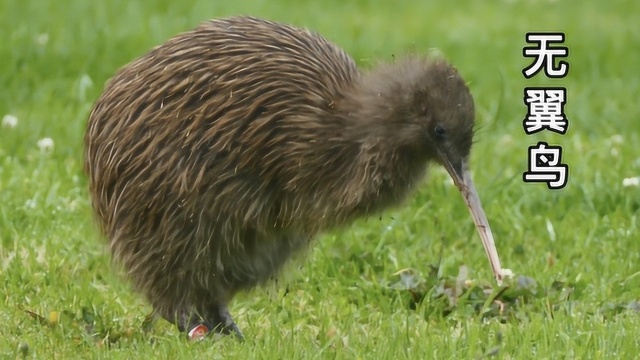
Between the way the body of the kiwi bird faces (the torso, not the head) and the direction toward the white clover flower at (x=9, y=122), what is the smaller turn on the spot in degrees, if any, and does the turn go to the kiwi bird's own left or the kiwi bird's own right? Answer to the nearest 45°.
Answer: approximately 135° to the kiwi bird's own left

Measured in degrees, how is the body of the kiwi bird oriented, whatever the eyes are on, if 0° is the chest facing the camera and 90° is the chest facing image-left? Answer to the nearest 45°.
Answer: approximately 270°

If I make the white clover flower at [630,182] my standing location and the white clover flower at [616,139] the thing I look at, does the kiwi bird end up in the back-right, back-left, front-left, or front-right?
back-left

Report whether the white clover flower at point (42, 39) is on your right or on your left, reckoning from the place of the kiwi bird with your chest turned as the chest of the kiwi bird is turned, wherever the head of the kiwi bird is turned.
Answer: on your left

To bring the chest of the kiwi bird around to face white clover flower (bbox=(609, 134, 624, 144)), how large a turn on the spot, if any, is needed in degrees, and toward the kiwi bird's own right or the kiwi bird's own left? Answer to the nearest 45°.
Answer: approximately 45° to the kiwi bird's own left

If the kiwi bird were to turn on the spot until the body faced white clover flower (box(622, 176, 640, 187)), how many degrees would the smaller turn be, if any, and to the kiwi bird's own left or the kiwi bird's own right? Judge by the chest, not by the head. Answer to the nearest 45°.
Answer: approximately 45° to the kiwi bird's own left
